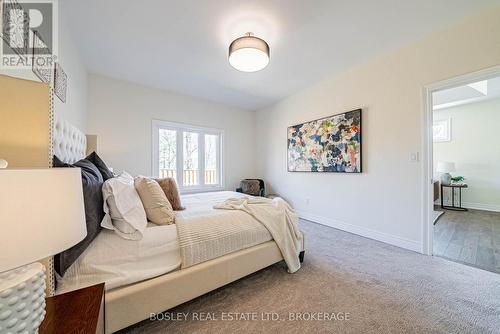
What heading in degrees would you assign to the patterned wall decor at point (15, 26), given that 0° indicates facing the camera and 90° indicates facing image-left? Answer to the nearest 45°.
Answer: approximately 315°

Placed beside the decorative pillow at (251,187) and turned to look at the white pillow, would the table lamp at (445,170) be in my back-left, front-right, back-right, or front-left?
back-left

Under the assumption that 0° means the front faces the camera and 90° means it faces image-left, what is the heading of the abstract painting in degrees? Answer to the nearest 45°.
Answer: approximately 45°

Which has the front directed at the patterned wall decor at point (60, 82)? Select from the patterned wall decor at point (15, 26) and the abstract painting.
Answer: the abstract painting

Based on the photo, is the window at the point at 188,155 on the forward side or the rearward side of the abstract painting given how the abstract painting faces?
on the forward side

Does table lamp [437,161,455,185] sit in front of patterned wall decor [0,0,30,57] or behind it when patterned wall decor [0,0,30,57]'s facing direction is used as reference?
in front

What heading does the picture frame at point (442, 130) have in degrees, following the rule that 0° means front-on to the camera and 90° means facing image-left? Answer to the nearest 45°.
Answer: approximately 45°

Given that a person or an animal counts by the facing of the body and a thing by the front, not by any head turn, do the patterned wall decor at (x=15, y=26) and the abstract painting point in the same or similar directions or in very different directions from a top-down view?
very different directions
